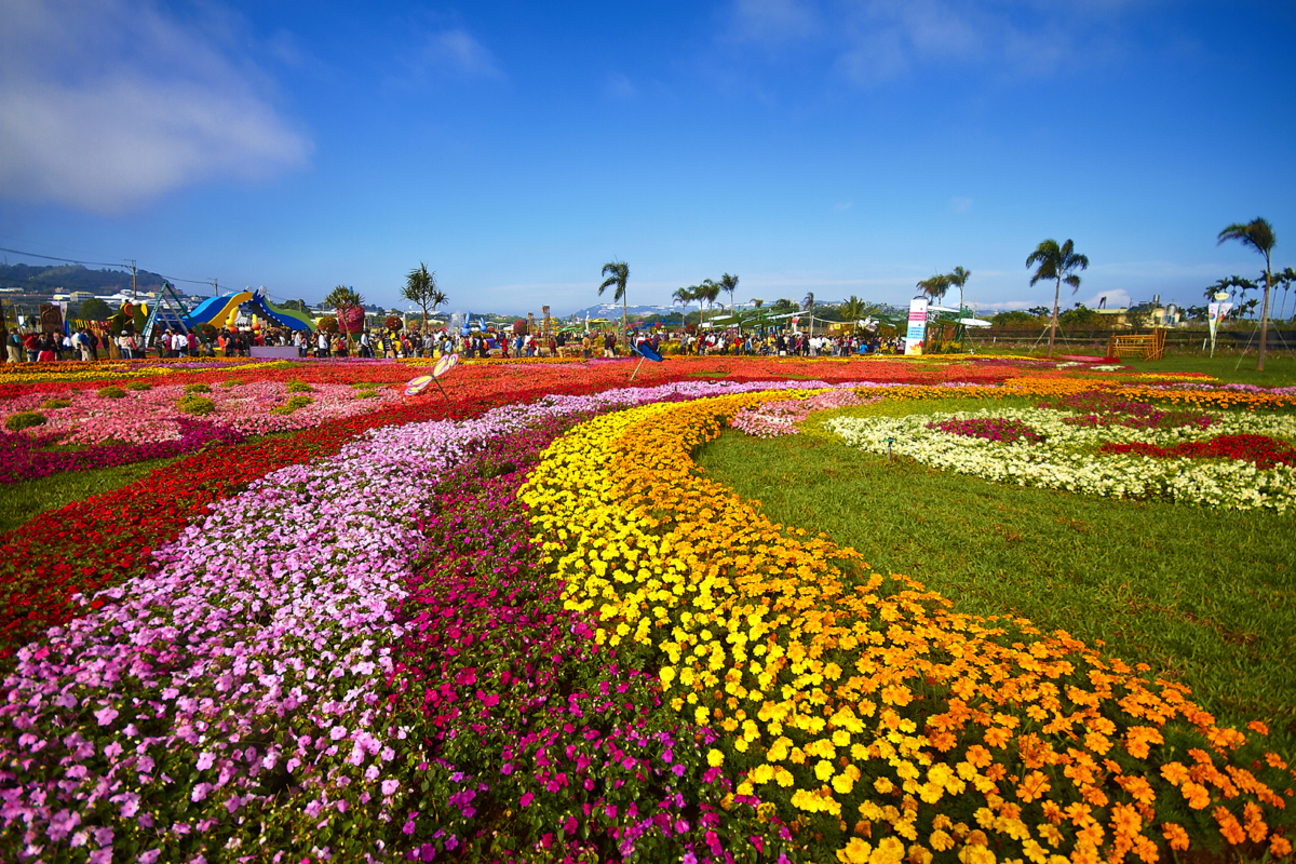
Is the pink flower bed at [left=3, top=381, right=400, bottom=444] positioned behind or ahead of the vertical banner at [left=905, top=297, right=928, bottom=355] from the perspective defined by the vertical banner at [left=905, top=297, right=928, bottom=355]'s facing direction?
ahead

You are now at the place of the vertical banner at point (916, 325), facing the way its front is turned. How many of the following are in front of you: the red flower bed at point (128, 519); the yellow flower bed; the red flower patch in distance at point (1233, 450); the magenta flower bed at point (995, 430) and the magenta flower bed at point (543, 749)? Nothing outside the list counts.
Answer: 5

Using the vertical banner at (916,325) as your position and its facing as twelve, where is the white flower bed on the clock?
The white flower bed is roughly at 12 o'clock from the vertical banner.

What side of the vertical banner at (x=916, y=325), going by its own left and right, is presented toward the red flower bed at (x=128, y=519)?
front

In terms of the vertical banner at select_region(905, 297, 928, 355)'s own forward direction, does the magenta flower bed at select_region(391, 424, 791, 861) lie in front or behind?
in front

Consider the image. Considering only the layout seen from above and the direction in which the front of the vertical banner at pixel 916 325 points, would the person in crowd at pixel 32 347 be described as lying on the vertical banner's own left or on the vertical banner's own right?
on the vertical banner's own right

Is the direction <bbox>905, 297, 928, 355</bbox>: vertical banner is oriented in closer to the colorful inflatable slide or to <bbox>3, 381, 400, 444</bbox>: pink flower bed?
the pink flower bed

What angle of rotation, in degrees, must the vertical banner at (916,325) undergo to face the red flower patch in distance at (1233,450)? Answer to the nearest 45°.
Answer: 0° — it already faces it

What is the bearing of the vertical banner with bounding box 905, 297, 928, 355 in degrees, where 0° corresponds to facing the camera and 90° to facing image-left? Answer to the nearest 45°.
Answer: approximately 0°
